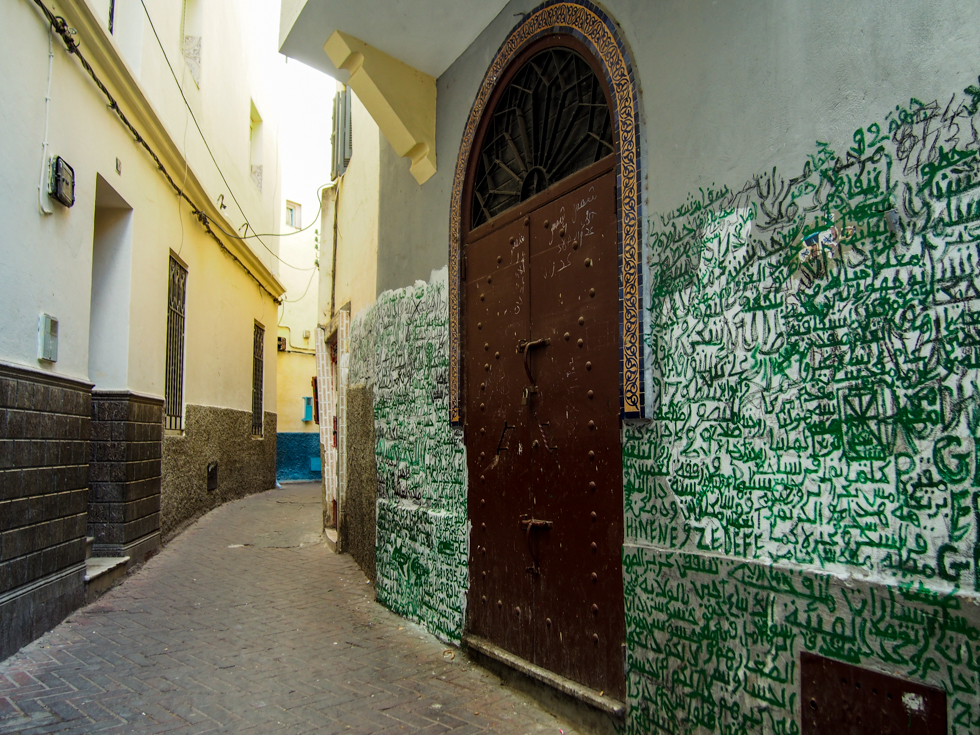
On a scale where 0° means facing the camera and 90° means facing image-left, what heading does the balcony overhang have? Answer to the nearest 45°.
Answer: approximately 45°

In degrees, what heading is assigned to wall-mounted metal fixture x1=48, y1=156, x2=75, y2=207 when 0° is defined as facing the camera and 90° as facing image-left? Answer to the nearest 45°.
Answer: approximately 315°

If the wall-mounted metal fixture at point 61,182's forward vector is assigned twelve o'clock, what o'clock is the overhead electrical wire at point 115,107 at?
The overhead electrical wire is roughly at 8 o'clock from the wall-mounted metal fixture.

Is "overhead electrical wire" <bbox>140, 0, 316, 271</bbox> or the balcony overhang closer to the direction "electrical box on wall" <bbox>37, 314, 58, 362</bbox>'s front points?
the balcony overhang

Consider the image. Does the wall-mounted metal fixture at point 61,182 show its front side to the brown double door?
yes
